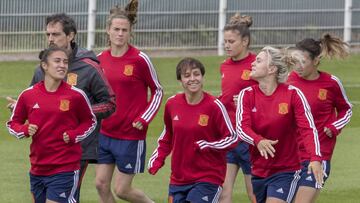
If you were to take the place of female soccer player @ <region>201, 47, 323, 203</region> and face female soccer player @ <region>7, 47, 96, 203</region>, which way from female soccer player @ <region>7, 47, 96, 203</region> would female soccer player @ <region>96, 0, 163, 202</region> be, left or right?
right

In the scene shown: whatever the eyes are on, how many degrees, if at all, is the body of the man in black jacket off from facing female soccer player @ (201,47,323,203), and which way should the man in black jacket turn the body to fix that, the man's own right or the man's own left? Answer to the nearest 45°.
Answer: approximately 90° to the man's own left

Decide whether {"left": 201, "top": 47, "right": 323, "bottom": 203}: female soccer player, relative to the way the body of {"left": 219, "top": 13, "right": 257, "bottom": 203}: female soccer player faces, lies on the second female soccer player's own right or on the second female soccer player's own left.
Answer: on the second female soccer player's own left

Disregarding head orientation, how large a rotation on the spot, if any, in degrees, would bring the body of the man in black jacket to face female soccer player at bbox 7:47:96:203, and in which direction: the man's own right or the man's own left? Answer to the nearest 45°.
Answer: approximately 45° to the man's own left

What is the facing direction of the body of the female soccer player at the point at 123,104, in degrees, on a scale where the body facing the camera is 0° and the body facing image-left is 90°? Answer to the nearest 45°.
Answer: approximately 45°
